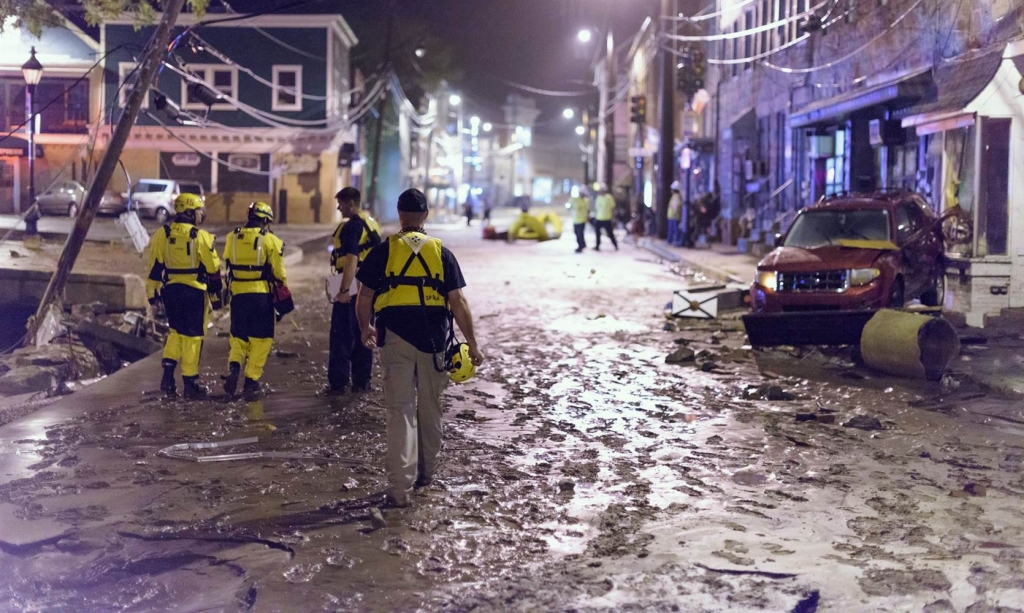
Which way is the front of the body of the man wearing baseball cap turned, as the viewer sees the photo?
away from the camera

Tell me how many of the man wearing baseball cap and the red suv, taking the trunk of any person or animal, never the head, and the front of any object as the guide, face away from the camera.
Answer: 1

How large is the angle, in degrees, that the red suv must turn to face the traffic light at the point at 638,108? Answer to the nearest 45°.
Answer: approximately 135° to its right

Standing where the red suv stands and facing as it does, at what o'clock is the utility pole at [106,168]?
The utility pole is roughly at 1 o'clock from the red suv.

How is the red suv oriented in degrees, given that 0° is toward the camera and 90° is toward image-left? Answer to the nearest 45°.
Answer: approximately 45°

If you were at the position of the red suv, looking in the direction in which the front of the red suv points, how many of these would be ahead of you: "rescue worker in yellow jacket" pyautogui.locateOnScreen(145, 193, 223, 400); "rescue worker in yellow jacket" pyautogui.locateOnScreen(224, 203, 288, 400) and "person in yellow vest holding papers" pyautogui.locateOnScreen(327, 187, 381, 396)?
3

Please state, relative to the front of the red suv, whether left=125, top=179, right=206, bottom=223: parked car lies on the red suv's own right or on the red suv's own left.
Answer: on the red suv's own right

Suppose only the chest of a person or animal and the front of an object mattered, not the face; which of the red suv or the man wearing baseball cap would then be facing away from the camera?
the man wearing baseball cap

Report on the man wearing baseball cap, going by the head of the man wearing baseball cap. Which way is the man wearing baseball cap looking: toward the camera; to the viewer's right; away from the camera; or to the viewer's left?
away from the camera
